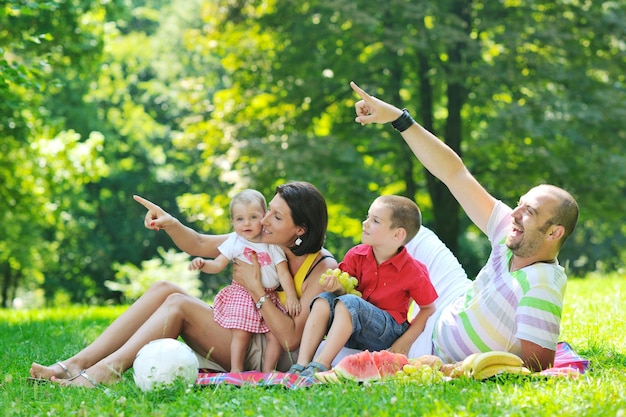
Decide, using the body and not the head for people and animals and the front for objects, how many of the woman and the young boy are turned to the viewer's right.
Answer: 0

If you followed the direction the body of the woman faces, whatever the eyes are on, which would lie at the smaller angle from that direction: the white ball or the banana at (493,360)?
the white ball

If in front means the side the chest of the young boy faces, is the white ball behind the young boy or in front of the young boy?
in front

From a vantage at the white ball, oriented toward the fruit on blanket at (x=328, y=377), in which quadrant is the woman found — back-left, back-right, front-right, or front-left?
front-left

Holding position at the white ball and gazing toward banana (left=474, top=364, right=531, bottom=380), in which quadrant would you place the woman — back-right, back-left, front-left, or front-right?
front-left

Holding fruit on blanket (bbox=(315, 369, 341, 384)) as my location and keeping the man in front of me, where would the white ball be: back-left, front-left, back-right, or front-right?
back-left

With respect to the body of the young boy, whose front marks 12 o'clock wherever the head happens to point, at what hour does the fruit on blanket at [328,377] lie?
The fruit on blanket is roughly at 11 o'clock from the young boy.

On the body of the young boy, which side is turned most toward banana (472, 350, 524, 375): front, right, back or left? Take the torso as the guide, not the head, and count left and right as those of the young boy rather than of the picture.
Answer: left

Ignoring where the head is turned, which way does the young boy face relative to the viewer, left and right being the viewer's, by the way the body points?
facing the viewer and to the left of the viewer

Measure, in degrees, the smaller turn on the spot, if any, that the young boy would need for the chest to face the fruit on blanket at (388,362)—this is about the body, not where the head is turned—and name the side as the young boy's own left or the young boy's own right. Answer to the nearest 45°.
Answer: approximately 45° to the young boy's own left

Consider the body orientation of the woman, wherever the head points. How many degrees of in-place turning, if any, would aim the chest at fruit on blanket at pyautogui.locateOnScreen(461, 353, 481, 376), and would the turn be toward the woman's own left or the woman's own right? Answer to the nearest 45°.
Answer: approximately 135° to the woman's own left

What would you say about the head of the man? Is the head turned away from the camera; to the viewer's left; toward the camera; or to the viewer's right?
to the viewer's left

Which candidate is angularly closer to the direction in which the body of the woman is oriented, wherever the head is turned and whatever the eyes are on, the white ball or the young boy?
the white ball

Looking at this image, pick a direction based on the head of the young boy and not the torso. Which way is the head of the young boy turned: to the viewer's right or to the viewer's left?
to the viewer's left
